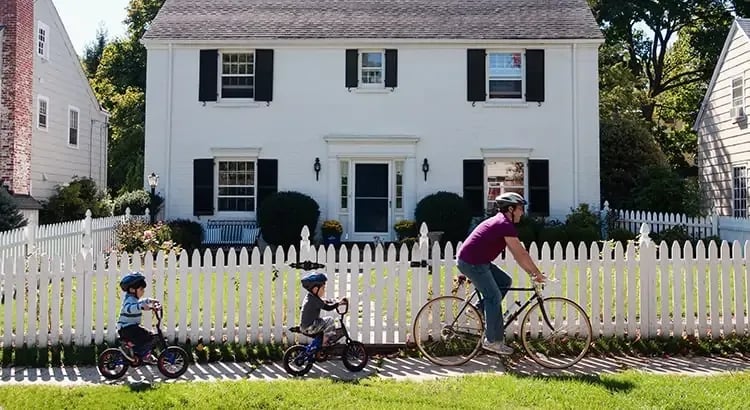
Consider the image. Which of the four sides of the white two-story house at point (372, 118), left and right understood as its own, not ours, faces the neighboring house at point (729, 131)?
left

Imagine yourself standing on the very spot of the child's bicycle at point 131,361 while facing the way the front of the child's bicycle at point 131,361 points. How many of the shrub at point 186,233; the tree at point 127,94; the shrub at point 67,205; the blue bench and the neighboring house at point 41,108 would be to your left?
5

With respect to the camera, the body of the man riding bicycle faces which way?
to the viewer's right

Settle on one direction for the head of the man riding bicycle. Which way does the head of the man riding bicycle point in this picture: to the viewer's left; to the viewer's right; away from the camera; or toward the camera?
to the viewer's right

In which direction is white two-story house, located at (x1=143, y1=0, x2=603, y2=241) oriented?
toward the camera

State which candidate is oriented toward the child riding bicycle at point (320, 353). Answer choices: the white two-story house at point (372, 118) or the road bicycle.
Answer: the white two-story house

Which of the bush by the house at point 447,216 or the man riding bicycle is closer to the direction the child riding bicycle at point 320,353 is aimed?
the man riding bicycle

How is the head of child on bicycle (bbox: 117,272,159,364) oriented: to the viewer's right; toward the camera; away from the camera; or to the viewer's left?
to the viewer's right

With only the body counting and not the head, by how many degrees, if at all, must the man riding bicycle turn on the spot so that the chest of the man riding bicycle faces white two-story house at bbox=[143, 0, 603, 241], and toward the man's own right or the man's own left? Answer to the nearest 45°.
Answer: approximately 90° to the man's own left

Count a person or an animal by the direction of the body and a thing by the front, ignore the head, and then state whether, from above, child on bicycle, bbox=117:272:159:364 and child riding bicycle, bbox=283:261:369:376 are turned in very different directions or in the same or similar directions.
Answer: same or similar directions

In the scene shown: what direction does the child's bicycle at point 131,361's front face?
to the viewer's right

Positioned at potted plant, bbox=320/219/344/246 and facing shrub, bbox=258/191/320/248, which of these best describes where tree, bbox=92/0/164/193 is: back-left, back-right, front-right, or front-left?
front-right

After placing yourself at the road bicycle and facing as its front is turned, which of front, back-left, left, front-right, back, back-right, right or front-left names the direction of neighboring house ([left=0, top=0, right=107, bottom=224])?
back-left

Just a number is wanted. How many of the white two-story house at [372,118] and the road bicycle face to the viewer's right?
1

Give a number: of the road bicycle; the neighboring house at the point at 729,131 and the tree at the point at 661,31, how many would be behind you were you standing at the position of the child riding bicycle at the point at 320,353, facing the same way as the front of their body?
0

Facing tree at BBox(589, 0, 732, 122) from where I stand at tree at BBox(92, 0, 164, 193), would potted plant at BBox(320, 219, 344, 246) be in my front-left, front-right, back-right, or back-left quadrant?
front-right

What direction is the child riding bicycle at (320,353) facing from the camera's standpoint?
to the viewer's right

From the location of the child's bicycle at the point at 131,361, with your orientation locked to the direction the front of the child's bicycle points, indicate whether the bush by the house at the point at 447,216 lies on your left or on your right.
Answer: on your left

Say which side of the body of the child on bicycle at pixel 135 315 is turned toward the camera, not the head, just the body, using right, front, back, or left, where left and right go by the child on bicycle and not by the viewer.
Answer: right
